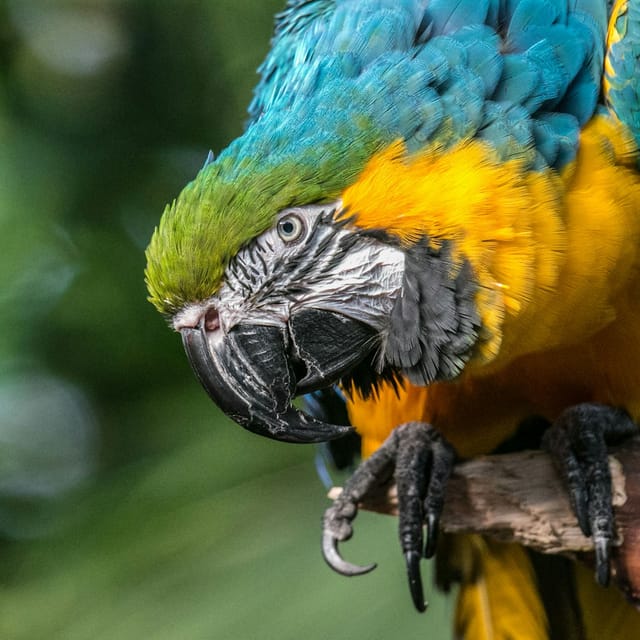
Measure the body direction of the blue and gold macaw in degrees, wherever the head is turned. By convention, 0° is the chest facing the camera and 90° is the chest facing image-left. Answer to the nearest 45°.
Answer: approximately 45°
